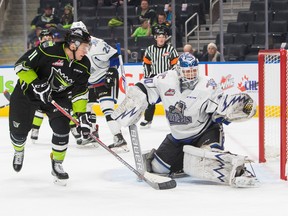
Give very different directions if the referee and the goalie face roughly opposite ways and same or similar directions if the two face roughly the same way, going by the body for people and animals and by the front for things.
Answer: same or similar directions

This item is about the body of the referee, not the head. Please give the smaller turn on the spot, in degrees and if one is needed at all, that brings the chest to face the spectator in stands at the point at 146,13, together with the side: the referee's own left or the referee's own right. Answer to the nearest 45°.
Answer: approximately 180°

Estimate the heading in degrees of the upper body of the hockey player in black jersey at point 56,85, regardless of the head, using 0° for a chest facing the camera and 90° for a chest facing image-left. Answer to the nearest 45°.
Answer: approximately 315°

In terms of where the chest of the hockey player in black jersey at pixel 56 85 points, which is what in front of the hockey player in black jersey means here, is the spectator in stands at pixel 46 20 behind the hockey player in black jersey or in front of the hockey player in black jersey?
behind

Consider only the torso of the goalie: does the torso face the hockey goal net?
no

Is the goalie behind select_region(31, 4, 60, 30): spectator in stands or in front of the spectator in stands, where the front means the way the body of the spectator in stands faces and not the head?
in front

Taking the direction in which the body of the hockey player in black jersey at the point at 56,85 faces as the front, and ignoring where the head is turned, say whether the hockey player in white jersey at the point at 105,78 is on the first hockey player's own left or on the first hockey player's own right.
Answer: on the first hockey player's own left

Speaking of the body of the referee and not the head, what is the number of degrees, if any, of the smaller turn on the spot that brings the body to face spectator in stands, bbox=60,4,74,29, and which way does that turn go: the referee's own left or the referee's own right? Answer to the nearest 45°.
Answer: approximately 135° to the referee's own right

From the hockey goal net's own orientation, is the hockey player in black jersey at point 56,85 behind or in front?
in front

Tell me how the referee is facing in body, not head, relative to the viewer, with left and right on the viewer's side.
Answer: facing the viewer

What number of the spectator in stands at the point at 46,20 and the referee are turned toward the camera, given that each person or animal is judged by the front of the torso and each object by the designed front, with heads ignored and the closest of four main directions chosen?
2

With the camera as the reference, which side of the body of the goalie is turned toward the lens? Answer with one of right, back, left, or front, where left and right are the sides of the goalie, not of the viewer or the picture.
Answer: front
